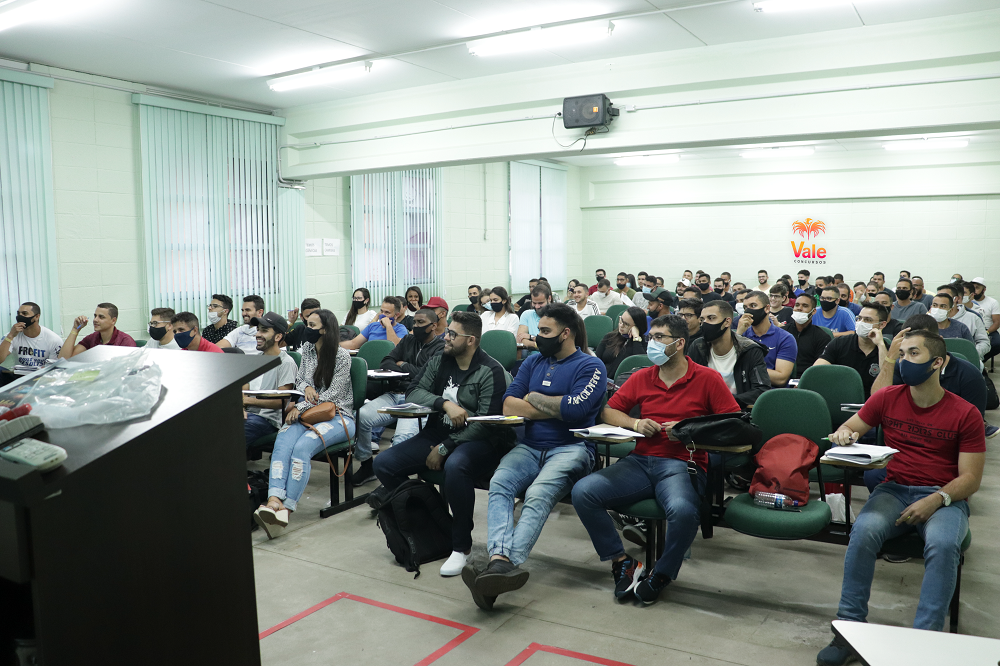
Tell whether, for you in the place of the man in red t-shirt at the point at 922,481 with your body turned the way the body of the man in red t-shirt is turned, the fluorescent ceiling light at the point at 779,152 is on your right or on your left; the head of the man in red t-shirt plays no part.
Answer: on your right

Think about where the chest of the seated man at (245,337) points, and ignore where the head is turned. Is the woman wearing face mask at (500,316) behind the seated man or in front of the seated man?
behind

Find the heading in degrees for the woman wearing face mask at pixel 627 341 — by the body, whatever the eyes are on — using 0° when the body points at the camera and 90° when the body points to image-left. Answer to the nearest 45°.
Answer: approximately 45°

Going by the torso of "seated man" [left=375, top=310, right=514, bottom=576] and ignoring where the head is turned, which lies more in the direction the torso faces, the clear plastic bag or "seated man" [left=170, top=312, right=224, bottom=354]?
the clear plastic bag

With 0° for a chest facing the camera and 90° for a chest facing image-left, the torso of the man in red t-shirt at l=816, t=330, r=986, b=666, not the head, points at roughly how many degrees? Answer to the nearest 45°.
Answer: approximately 45°

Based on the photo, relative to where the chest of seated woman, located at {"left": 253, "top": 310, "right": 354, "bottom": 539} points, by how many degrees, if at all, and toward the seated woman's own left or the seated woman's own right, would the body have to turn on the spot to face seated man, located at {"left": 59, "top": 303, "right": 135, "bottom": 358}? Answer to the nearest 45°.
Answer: approximately 90° to the seated woman's own right
